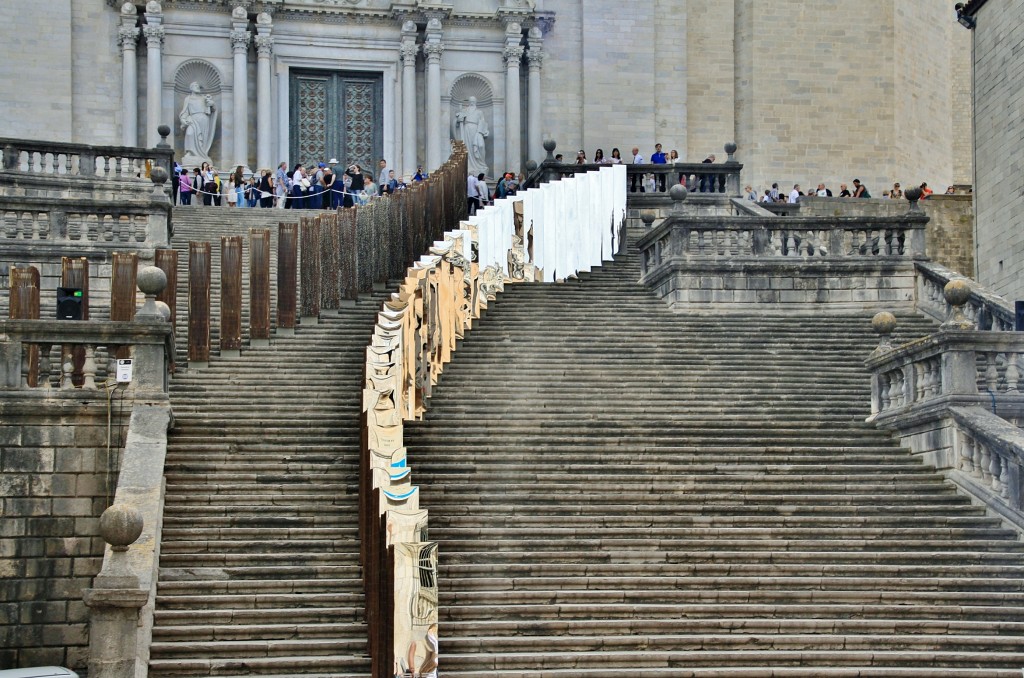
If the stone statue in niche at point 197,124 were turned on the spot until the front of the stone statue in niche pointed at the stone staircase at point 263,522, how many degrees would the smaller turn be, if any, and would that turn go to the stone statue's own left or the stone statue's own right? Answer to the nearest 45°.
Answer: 0° — it already faces it

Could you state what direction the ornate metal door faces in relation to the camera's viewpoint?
facing the viewer

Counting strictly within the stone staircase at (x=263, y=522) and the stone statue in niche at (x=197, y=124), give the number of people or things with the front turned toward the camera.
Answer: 2

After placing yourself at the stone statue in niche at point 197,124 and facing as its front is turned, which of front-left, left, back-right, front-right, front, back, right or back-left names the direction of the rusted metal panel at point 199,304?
front

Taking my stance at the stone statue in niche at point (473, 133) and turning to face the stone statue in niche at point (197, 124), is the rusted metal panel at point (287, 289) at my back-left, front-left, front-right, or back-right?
front-left

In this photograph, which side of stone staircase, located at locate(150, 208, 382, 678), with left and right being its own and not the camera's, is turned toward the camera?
front

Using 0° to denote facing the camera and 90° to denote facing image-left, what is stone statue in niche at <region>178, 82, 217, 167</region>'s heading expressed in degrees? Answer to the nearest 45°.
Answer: approximately 0°

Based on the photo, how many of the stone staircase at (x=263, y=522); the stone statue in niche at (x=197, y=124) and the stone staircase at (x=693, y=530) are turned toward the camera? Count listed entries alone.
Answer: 3

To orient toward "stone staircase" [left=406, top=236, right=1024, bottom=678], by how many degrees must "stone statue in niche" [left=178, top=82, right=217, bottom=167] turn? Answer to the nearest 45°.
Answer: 0° — it already faces it

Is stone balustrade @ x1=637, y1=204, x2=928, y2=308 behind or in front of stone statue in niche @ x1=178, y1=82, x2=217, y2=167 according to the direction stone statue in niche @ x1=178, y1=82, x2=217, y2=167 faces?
in front

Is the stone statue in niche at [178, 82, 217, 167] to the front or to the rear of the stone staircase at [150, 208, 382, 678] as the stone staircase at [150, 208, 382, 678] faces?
to the rear

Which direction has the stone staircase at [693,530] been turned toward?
toward the camera

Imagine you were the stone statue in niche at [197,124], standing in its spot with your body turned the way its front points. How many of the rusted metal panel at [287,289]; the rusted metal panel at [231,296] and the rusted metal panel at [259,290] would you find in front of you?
3

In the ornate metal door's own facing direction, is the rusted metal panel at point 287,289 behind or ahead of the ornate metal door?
ahead

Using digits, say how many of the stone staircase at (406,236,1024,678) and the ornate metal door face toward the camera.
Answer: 2
